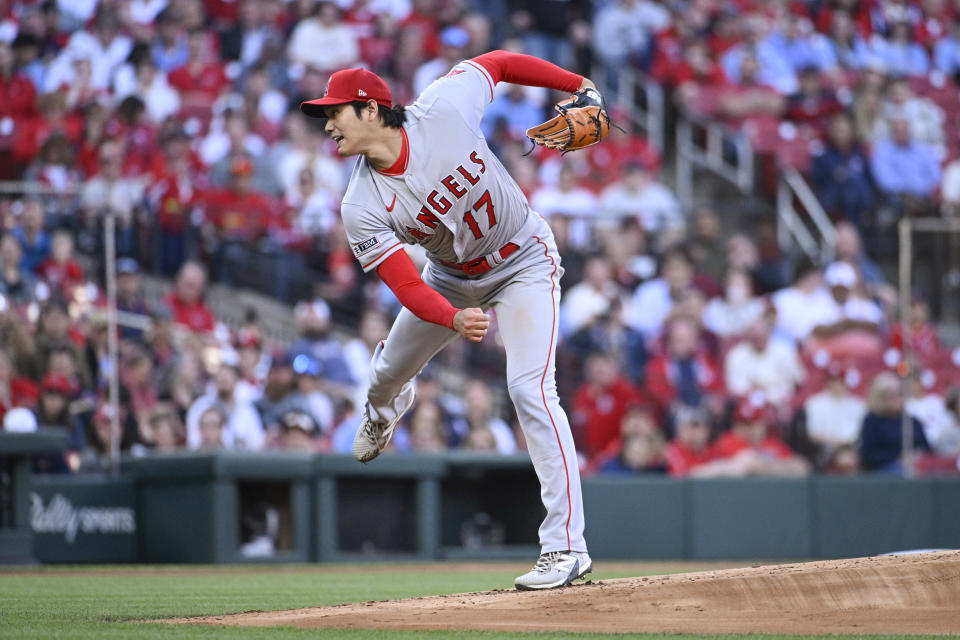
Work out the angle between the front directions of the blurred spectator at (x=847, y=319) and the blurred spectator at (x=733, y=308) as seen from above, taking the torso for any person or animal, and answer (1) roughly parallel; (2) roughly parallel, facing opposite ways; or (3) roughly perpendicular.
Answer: roughly parallel

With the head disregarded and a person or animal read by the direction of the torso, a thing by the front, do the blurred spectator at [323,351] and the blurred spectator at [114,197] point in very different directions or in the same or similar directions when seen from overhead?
same or similar directions

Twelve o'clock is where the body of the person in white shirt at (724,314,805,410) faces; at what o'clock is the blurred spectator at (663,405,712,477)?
The blurred spectator is roughly at 1 o'clock from the person in white shirt.

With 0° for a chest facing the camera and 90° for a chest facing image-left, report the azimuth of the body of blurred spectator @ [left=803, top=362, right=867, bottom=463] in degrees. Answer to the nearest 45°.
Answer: approximately 0°

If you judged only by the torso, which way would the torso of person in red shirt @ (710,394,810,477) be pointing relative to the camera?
toward the camera

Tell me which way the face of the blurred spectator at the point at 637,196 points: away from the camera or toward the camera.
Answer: toward the camera

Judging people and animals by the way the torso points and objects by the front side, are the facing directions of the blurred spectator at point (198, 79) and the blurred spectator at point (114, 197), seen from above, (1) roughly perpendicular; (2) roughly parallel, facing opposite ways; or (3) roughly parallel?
roughly parallel

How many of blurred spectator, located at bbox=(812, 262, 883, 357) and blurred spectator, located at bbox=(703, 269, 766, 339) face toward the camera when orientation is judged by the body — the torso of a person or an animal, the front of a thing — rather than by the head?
2

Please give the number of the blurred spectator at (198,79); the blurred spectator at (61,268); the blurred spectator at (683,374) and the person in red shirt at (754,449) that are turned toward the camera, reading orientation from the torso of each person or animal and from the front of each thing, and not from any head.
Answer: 4

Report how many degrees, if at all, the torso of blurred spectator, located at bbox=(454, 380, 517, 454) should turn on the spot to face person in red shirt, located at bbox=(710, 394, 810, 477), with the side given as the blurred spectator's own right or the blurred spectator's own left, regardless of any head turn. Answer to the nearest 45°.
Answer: approximately 90° to the blurred spectator's own left

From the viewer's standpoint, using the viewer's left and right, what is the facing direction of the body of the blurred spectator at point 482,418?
facing the viewer

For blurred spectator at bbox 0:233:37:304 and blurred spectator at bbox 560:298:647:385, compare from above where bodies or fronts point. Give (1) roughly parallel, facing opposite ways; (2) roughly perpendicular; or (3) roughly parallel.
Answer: roughly parallel

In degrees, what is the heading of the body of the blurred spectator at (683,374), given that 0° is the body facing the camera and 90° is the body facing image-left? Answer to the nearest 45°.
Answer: approximately 0°

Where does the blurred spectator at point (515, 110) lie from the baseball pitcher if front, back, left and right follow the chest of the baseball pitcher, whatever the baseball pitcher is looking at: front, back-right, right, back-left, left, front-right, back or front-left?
back-right

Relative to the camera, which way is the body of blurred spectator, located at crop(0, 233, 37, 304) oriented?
toward the camera

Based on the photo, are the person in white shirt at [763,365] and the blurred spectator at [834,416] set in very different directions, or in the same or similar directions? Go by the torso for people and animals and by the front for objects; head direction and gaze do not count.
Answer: same or similar directions
